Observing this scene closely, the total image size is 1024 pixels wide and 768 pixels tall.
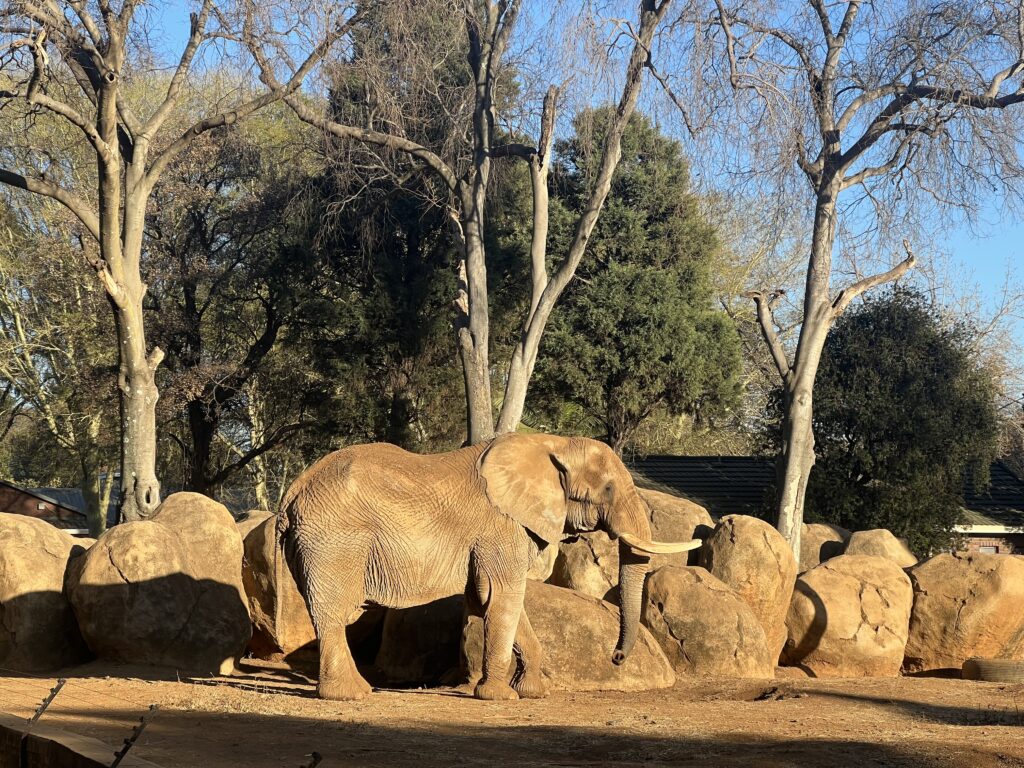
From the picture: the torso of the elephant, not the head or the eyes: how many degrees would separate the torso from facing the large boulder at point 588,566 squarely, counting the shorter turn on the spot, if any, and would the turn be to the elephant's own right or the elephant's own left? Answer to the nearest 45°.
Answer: approximately 90° to the elephant's own left

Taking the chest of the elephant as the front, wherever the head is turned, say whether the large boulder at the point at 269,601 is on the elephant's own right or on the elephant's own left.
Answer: on the elephant's own left

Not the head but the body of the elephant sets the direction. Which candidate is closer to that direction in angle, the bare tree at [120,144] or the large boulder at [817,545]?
the large boulder

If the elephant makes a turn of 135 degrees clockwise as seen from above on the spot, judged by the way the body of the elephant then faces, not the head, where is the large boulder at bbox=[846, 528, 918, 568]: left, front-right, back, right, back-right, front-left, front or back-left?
back

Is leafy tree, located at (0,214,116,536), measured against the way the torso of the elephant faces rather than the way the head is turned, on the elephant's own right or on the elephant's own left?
on the elephant's own left

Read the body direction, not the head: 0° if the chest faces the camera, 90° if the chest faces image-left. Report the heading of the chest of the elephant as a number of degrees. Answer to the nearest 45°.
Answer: approximately 270°

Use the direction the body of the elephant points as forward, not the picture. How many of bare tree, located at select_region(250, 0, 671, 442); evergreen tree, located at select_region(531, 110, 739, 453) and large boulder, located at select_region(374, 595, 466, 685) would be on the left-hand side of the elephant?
3

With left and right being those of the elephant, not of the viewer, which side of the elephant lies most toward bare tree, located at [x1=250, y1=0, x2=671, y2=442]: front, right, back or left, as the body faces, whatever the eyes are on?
left

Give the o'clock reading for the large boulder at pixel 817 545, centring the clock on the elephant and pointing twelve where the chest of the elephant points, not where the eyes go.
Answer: The large boulder is roughly at 10 o'clock from the elephant.

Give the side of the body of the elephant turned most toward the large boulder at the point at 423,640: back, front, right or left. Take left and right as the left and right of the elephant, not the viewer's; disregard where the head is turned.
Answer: left

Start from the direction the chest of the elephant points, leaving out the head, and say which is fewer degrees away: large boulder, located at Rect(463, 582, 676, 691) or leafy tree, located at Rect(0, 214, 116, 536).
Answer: the large boulder

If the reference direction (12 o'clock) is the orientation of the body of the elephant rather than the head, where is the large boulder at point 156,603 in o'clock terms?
The large boulder is roughly at 7 o'clock from the elephant.

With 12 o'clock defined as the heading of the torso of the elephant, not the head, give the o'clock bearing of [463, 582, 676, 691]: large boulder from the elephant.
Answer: The large boulder is roughly at 11 o'clock from the elephant.

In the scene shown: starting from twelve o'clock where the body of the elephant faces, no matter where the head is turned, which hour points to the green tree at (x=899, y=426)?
The green tree is roughly at 10 o'clock from the elephant.

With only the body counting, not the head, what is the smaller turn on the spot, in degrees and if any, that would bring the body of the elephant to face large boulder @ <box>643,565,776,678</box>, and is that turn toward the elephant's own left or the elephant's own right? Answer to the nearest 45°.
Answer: approximately 45° to the elephant's own left

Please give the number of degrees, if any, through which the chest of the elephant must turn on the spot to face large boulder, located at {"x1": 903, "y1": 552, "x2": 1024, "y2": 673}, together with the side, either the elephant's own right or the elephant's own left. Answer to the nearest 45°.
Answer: approximately 45° to the elephant's own left
